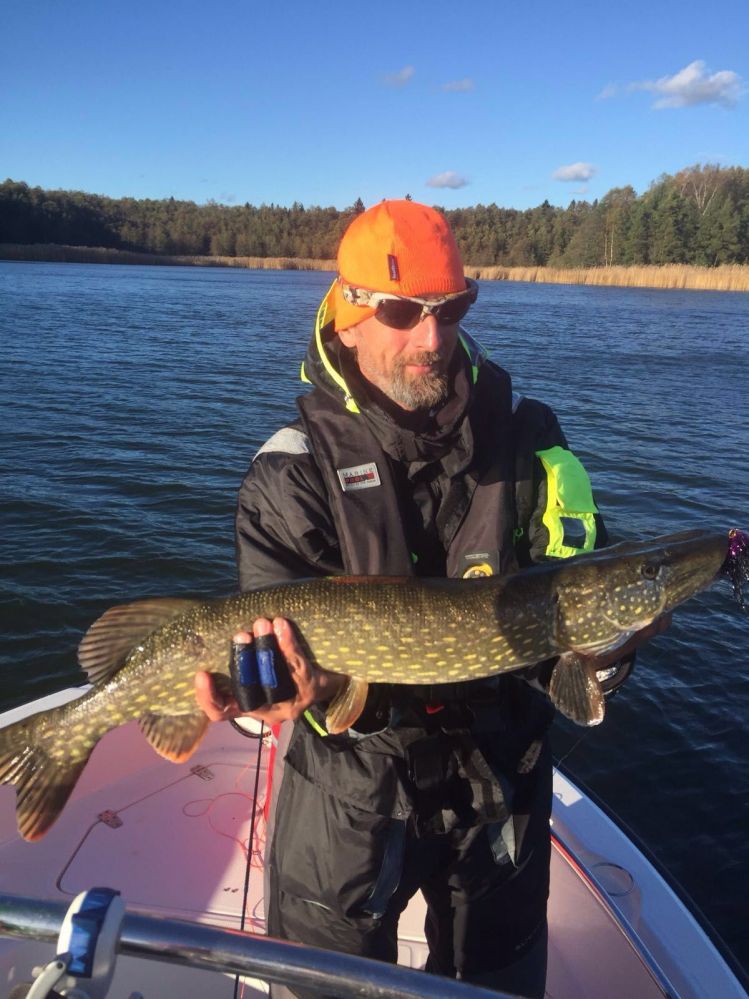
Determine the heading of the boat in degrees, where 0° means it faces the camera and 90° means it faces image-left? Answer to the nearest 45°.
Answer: approximately 180°

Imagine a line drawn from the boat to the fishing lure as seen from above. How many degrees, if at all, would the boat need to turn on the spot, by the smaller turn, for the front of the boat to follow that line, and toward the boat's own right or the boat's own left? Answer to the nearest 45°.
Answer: approximately 90° to the boat's own right
